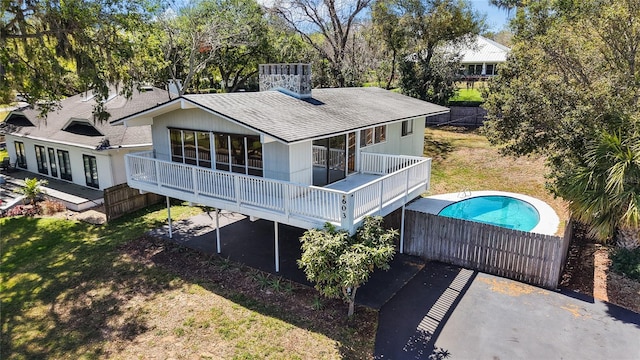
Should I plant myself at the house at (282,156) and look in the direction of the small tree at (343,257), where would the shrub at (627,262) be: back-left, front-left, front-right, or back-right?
front-left

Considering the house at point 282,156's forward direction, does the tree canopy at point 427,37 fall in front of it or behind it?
behind

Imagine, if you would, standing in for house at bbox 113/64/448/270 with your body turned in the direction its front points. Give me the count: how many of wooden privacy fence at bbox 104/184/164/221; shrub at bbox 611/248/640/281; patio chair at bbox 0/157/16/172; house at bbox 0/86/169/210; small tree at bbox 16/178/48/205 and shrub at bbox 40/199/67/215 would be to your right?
5

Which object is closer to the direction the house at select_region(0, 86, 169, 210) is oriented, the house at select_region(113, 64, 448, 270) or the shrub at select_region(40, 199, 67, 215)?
the shrub

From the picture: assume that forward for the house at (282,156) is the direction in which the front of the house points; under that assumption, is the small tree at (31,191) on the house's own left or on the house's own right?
on the house's own right

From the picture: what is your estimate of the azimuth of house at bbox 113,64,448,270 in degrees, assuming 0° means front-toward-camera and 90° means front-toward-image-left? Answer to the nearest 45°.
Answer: approximately 45°

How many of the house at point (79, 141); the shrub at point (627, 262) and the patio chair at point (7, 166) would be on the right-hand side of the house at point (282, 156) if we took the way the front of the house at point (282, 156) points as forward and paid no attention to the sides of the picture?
2

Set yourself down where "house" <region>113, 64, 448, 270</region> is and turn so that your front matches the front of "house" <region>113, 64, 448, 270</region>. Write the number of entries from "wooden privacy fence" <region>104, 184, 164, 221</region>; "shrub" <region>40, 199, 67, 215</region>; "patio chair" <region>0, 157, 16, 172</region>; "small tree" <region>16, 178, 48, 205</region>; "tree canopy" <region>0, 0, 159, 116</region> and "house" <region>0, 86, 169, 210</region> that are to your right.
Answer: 6

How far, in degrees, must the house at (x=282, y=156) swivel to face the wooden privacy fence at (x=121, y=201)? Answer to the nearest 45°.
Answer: approximately 90° to its right

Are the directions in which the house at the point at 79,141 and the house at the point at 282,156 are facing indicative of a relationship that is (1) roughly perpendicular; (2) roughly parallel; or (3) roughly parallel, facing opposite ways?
roughly parallel

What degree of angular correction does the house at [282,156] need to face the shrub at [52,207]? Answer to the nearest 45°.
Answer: approximately 90° to its right

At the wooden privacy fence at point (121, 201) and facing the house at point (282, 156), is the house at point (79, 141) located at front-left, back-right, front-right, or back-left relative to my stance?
back-left

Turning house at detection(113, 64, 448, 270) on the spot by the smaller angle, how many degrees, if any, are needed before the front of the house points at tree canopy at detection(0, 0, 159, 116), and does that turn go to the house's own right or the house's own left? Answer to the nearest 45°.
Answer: approximately 90° to the house's own right

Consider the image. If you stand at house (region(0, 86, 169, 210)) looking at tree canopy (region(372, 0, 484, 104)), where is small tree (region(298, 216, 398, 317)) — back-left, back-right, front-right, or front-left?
front-right

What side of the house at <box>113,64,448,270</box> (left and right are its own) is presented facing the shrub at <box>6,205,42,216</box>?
right

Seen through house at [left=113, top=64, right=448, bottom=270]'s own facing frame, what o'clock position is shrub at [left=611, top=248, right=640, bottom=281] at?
The shrub is roughly at 8 o'clock from the house.

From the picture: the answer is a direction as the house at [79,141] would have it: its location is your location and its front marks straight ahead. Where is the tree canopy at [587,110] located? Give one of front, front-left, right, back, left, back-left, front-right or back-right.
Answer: left

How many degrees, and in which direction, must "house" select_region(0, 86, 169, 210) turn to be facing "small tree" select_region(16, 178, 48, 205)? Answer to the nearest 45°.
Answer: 0° — it already faces it

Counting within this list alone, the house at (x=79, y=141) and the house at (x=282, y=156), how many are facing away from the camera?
0
